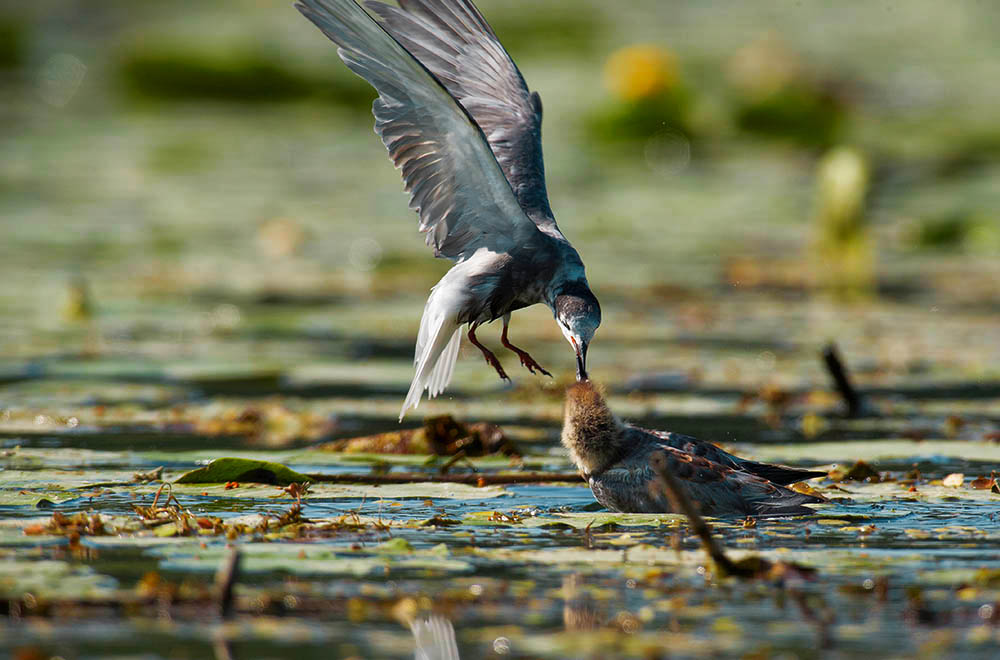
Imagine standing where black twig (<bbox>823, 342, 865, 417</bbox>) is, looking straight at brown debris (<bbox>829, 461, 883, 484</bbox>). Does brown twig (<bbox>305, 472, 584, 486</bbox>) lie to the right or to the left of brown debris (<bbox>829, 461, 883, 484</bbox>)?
right

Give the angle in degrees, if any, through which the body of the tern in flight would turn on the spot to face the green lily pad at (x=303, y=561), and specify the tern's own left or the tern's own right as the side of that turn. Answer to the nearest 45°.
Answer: approximately 90° to the tern's own right

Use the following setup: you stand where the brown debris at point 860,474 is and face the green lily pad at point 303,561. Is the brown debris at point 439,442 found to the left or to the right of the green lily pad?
right

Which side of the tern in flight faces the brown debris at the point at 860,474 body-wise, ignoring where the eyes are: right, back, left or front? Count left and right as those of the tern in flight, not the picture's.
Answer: front

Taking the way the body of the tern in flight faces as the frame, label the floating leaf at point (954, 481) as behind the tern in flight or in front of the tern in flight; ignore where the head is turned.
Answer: in front

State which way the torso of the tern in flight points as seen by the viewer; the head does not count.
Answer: to the viewer's right

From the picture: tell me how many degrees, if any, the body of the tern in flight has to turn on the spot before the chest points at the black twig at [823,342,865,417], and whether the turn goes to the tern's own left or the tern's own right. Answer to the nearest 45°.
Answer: approximately 45° to the tern's own left

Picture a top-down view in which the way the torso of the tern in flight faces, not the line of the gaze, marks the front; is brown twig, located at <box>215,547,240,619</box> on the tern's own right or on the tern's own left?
on the tern's own right
